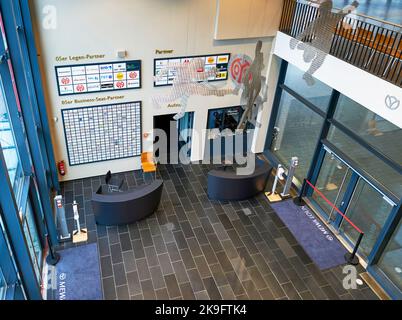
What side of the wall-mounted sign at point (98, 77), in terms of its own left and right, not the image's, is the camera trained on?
front

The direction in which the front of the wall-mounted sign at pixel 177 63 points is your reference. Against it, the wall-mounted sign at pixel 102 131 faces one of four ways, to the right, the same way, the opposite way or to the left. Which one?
the same way

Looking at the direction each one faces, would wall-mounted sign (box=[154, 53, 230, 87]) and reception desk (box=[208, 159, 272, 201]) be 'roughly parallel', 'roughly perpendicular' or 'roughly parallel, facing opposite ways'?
roughly parallel

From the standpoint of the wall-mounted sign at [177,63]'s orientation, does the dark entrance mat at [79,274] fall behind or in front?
in front

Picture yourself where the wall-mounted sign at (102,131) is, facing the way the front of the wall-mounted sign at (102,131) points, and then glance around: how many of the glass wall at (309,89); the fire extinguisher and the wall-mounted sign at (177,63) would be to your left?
2

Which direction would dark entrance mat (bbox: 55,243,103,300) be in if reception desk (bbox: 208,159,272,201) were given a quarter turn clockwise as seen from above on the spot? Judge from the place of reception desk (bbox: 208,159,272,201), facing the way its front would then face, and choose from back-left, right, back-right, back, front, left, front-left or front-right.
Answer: front-left

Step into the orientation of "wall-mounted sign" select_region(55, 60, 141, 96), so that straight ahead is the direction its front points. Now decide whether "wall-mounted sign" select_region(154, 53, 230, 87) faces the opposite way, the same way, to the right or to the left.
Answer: the same way

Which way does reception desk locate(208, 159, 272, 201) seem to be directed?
toward the camera

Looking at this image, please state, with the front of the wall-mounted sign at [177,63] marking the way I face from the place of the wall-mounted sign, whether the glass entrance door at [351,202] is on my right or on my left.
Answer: on my left

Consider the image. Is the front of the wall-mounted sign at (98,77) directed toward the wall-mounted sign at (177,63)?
no

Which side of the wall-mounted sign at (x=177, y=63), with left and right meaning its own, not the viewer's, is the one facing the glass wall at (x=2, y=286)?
front

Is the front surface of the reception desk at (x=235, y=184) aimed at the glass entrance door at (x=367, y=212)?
no

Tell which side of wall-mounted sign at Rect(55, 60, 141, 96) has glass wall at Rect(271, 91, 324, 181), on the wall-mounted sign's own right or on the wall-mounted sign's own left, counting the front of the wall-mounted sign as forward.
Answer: on the wall-mounted sign's own left

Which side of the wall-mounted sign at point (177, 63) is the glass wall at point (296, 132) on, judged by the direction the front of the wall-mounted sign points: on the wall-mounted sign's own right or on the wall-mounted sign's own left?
on the wall-mounted sign's own left

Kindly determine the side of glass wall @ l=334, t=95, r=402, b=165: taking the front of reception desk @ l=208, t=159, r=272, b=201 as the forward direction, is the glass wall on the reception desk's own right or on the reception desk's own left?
on the reception desk's own left

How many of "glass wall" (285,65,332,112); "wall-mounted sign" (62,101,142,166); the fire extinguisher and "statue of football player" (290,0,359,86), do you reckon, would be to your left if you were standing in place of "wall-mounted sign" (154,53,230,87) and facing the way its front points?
2

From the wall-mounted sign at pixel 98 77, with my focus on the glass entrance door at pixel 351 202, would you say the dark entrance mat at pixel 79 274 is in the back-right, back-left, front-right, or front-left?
front-right

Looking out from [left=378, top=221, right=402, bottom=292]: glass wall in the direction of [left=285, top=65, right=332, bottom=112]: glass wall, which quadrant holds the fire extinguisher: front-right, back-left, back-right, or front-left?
front-left
